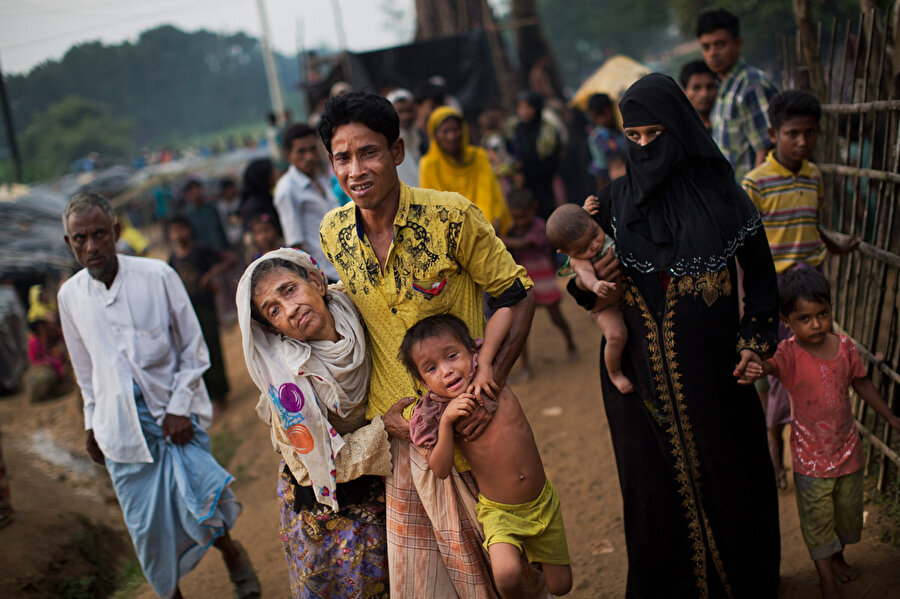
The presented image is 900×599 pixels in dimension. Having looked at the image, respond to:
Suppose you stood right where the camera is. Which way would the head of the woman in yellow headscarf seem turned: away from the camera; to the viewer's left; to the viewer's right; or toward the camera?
toward the camera

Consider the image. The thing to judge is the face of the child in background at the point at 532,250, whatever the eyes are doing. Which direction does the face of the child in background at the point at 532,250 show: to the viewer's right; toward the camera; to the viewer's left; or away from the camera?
toward the camera

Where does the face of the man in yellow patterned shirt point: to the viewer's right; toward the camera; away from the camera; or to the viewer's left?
toward the camera

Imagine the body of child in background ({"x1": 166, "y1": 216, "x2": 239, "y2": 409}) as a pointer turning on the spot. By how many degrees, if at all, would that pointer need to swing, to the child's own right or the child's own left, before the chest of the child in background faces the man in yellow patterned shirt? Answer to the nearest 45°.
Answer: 0° — they already face them

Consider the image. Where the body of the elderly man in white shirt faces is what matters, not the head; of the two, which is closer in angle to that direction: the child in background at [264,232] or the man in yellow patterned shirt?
the man in yellow patterned shirt

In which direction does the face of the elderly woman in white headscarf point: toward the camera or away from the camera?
toward the camera

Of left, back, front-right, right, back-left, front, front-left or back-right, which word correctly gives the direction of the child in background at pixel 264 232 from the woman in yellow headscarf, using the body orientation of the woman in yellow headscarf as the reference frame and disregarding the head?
right

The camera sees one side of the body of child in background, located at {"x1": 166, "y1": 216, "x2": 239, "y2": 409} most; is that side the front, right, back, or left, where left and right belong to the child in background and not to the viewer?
front

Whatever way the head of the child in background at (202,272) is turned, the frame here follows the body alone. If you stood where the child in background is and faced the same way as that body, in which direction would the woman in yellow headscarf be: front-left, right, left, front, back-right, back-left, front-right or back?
front-left

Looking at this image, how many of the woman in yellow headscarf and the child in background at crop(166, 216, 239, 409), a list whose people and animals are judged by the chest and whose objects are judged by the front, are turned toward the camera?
2

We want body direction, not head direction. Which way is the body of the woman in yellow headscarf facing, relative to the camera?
toward the camera

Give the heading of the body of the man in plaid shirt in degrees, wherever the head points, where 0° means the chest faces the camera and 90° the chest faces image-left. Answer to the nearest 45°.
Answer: approximately 45°

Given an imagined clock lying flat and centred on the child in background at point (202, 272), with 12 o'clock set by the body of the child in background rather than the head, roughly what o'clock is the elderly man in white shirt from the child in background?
The elderly man in white shirt is roughly at 12 o'clock from the child in background.

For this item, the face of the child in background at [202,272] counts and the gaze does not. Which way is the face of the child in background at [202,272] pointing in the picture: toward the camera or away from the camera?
toward the camera

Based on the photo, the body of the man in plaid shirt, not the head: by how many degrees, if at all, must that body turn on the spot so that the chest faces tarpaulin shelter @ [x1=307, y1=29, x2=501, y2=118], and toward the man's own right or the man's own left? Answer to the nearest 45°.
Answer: approximately 90° to the man's own right
